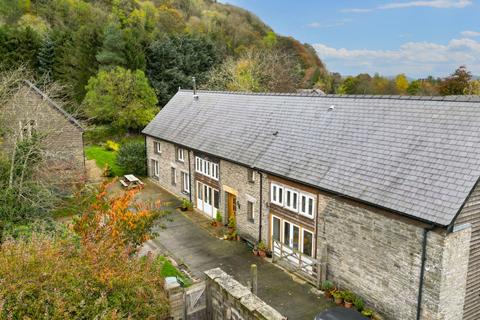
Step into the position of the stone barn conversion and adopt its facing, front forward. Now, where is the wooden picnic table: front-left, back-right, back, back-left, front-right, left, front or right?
right

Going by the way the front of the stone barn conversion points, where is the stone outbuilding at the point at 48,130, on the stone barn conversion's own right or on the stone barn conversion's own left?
on the stone barn conversion's own right

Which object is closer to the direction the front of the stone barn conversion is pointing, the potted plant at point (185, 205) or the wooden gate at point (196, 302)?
the wooden gate

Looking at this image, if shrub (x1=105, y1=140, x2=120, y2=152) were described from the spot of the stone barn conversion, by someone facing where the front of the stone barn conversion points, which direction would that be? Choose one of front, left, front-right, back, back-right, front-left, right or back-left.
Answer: right

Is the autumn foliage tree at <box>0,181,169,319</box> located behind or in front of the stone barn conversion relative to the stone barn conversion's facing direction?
in front

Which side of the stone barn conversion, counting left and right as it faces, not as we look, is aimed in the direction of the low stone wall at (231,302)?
front

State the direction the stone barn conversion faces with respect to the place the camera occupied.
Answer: facing the viewer and to the left of the viewer
